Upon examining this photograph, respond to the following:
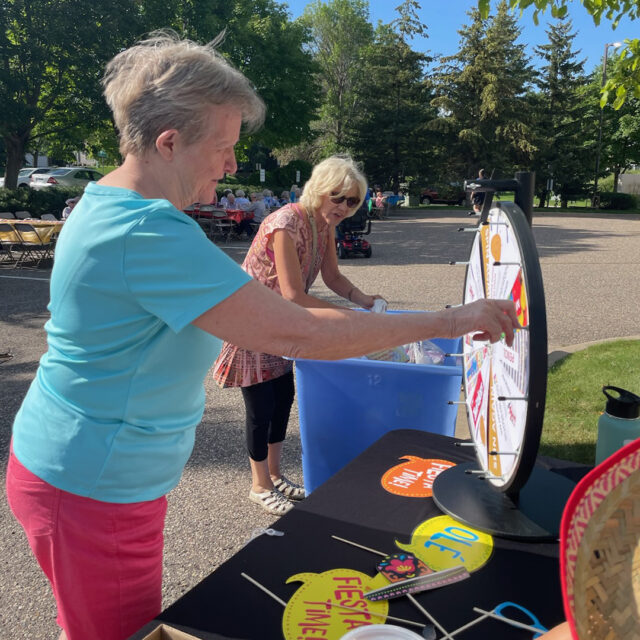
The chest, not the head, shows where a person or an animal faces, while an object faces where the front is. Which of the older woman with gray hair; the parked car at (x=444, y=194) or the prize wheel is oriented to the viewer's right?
the older woman with gray hair

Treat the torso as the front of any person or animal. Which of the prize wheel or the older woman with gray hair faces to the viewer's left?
the prize wheel

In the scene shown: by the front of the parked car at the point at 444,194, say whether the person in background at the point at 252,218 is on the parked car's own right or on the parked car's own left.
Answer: on the parked car's own left

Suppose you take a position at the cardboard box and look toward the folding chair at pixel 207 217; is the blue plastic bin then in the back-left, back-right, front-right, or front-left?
front-right

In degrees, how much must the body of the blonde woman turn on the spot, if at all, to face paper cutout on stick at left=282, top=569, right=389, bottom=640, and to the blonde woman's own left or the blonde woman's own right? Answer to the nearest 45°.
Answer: approximately 45° to the blonde woman's own right

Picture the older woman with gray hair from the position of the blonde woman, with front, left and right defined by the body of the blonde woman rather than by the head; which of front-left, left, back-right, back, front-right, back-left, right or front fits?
front-right

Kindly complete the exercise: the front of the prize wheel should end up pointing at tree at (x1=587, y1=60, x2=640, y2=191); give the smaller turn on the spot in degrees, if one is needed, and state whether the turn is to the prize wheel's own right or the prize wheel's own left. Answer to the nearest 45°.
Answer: approximately 90° to the prize wheel's own right

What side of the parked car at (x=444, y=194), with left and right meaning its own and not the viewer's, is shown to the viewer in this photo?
left

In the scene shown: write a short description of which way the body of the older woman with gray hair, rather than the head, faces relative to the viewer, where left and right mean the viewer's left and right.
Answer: facing to the right of the viewer

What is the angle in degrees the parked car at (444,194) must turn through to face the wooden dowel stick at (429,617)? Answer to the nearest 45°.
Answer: approximately 90° to its left

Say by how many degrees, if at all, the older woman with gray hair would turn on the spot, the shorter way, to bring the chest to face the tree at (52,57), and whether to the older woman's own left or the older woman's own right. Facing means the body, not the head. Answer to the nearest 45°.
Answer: approximately 90° to the older woman's own left

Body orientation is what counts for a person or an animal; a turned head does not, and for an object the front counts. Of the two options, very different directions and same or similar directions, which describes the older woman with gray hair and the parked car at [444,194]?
very different directions

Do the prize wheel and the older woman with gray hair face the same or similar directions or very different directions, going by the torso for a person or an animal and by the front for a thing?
very different directions

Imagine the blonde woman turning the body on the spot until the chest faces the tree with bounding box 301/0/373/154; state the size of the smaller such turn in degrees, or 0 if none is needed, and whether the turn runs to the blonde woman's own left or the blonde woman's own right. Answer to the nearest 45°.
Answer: approximately 135° to the blonde woman's own left

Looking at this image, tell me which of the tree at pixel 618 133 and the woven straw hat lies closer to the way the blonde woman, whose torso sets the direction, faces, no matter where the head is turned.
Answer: the woven straw hat

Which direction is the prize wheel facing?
to the viewer's left
